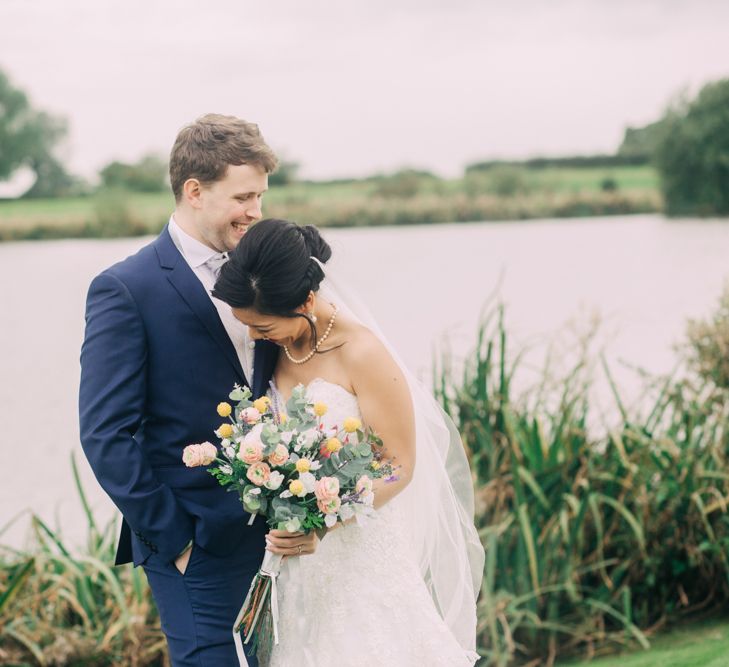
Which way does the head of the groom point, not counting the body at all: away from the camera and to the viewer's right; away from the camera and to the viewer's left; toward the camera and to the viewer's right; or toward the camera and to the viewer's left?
toward the camera and to the viewer's right

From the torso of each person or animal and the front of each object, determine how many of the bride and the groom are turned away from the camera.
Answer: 0

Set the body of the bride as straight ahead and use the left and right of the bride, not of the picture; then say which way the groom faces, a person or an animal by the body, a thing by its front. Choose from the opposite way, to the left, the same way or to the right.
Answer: to the left

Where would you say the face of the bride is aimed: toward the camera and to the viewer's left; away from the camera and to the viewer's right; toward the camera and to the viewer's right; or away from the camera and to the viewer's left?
toward the camera and to the viewer's left

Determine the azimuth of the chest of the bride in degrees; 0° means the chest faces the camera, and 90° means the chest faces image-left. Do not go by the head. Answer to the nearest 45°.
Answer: approximately 45°
